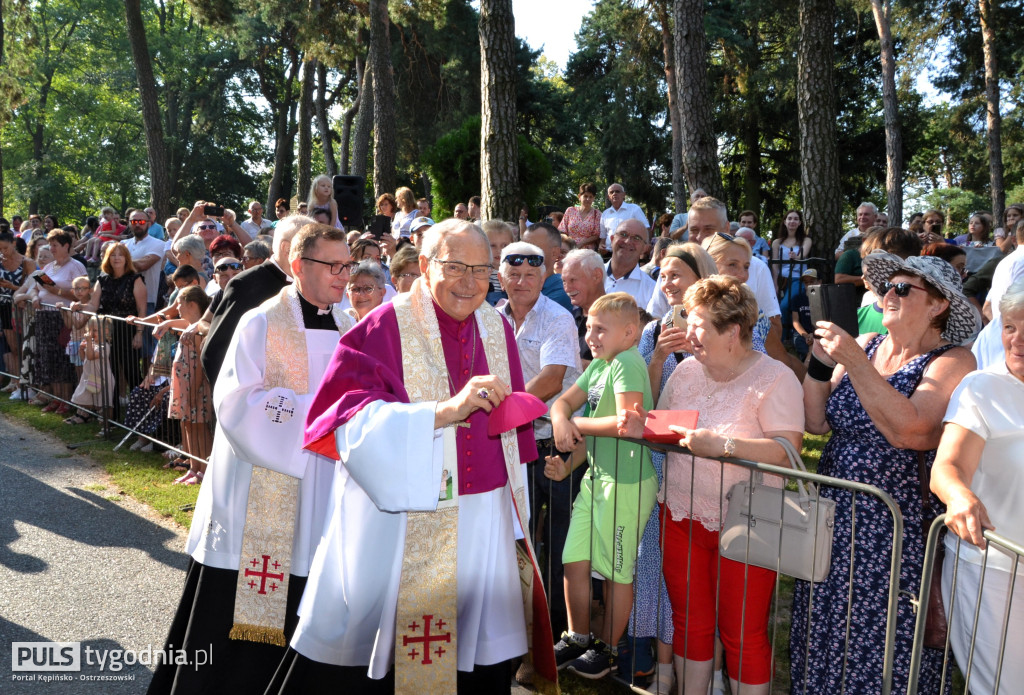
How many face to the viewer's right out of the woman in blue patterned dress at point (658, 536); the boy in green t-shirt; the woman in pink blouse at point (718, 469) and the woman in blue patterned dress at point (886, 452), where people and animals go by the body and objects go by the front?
0

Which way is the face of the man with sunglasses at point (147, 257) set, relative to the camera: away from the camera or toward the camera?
toward the camera

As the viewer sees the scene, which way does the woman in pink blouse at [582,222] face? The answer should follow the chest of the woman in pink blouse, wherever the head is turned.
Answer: toward the camera

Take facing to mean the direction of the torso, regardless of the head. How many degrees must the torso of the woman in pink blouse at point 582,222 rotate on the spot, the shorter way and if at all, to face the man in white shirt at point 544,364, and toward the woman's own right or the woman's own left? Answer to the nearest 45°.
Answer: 0° — they already face them

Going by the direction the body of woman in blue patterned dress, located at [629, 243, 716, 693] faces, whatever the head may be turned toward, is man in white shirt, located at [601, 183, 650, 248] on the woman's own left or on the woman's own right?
on the woman's own right

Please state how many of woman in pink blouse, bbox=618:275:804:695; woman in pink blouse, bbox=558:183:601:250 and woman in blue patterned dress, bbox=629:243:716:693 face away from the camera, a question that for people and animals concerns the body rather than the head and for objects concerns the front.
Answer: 0

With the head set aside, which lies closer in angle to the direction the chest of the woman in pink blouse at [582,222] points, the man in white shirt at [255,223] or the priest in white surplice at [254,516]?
the priest in white surplice

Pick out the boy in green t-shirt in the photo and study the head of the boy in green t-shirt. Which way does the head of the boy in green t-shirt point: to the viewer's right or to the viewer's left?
to the viewer's left

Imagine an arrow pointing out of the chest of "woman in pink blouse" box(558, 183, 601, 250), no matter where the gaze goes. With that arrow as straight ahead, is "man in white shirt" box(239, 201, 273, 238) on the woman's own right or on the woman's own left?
on the woman's own right

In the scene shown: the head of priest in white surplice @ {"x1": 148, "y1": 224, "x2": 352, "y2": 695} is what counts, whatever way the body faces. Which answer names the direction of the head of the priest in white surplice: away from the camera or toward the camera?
toward the camera

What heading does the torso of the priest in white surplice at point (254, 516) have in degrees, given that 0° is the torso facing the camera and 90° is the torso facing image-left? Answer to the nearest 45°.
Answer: approximately 315°

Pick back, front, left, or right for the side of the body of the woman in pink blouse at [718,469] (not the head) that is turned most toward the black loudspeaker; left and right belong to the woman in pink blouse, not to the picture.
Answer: right

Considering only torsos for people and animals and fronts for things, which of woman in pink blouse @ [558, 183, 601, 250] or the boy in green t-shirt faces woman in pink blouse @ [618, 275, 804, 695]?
woman in pink blouse @ [558, 183, 601, 250]

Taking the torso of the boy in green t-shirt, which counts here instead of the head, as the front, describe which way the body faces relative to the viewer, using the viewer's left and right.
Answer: facing the viewer and to the left of the viewer

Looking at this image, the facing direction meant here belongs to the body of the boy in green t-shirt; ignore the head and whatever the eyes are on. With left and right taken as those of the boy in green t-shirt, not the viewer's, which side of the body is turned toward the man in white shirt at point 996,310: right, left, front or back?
back

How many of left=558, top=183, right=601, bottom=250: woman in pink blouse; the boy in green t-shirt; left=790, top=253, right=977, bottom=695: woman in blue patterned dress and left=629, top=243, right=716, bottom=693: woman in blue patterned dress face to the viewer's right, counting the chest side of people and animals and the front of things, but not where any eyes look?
0

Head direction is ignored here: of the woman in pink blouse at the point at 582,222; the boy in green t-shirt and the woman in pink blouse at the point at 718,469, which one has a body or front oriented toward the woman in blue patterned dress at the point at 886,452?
the woman in pink blouse at the point at 582,222
